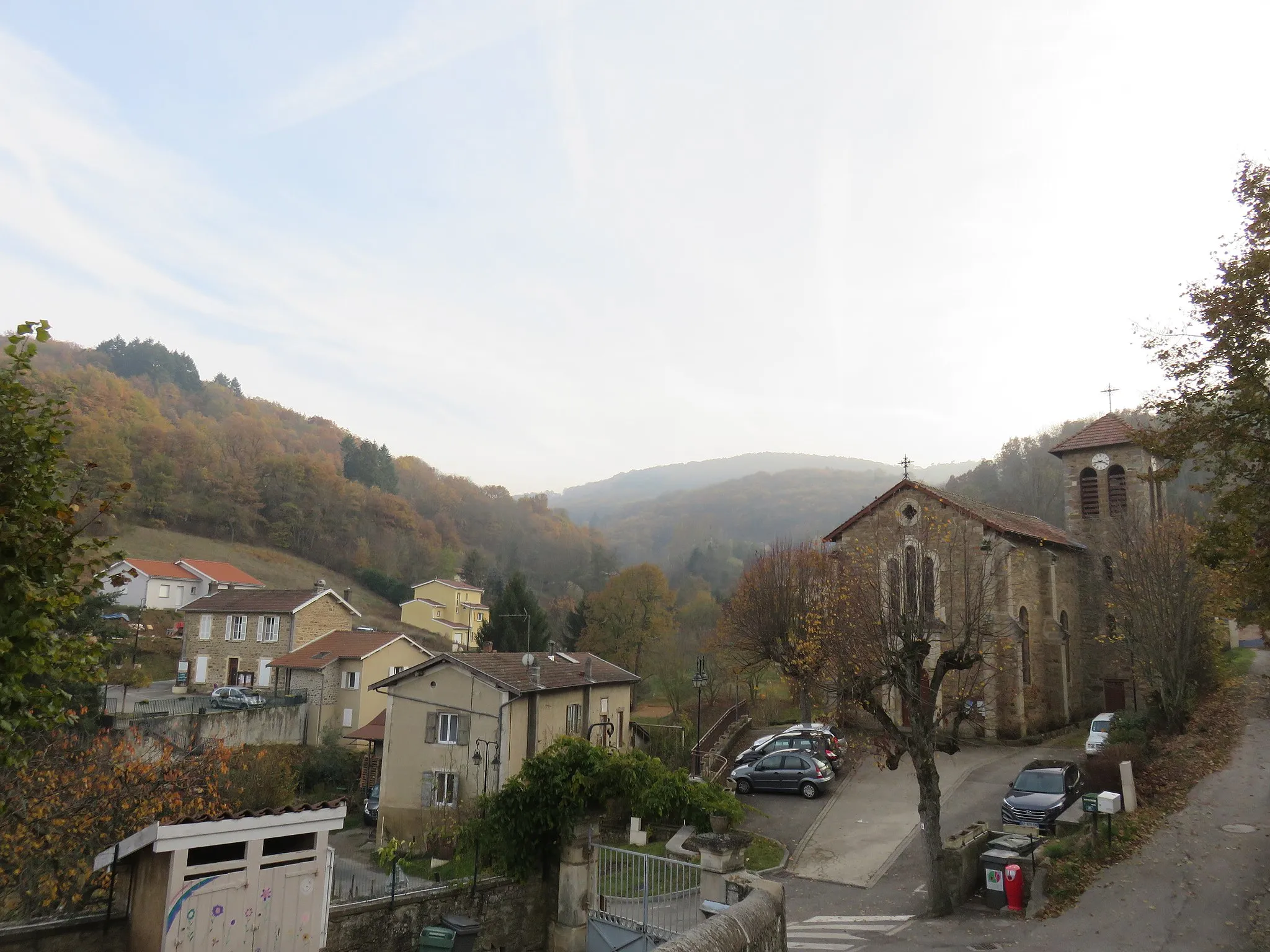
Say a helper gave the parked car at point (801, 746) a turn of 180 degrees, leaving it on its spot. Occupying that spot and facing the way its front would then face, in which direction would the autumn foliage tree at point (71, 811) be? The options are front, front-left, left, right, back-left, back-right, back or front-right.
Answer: back-right

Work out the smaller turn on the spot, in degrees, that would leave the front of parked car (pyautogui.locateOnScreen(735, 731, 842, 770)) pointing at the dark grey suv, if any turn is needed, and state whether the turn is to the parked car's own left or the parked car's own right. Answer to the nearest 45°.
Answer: approximately 135° to the parked car's own left

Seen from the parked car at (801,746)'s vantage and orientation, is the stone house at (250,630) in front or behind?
in front

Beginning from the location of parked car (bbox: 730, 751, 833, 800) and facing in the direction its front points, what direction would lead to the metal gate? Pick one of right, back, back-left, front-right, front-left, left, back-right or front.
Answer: left

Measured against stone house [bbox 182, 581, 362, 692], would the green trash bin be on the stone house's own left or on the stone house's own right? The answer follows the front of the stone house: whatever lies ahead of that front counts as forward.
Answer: on the stone house's own left

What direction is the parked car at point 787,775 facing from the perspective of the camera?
to the viewer's left

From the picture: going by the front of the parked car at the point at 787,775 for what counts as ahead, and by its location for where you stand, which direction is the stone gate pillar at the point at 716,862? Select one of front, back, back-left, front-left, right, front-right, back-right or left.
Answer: left

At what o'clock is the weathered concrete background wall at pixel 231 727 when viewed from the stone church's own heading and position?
The weathered concrete background wall is roughly at 1 o'clock from the stone church.

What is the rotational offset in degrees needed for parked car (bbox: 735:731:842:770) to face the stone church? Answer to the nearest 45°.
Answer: approximately 135° to its right

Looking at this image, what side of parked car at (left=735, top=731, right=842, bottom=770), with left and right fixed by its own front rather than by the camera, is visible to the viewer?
left

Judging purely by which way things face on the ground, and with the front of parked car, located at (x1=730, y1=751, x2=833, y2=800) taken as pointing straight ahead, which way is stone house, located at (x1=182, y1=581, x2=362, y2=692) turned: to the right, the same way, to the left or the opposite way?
to the left

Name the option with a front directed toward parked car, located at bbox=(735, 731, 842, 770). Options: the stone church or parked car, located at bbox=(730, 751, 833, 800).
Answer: the stone church

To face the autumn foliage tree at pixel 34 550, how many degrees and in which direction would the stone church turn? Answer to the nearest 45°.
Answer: approximately 45° to its left

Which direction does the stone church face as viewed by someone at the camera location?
facing the viewer and to the left of the viewer

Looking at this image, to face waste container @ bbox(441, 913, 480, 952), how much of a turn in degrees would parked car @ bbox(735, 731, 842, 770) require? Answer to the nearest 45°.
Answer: approximately 90° to its left

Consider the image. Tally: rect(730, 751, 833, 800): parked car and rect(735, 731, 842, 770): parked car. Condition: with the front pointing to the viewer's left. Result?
2
